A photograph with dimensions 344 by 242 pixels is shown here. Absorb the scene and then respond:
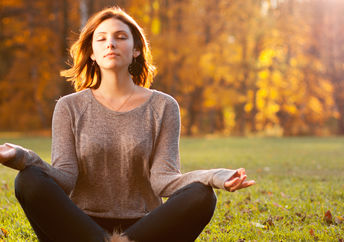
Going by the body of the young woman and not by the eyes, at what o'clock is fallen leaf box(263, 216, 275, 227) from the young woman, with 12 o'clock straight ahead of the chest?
The fallen leaf is roughly at 8 o'clock from the young woman.

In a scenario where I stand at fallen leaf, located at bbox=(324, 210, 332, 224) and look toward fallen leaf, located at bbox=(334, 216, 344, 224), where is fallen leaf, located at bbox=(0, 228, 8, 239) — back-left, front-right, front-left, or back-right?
back-right

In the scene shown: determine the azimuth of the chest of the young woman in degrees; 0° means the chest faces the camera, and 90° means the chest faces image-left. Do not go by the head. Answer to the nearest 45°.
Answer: approximately 0°

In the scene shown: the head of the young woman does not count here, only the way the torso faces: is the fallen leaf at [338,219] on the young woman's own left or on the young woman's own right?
on the young woman's own left

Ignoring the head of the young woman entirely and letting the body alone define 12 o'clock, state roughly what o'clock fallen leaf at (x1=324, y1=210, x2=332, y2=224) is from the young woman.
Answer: The fallen leaf is roughly at 8 o'clock from the young woman.

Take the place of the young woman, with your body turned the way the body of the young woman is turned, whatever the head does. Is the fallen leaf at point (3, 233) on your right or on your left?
on your right
